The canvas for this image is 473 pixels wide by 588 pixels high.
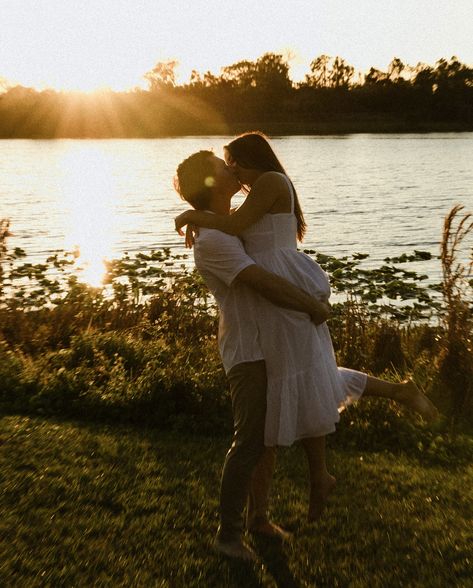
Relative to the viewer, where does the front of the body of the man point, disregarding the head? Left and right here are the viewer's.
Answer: facing to the right of the viewer

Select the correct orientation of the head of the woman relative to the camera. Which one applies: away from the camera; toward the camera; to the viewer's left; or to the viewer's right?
to the viewer's left

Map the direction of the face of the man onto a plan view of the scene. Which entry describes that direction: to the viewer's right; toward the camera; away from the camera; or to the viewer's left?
to the viewer's right

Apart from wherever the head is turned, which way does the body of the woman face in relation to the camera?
to the viewer's left
